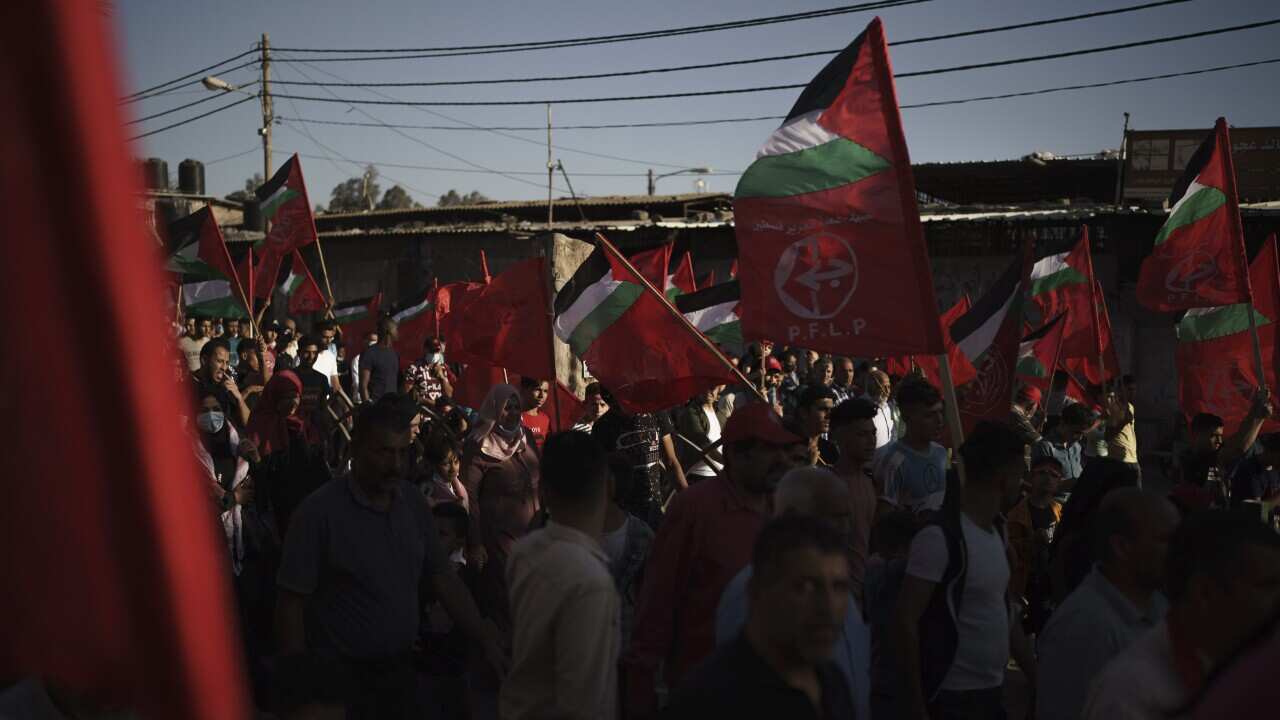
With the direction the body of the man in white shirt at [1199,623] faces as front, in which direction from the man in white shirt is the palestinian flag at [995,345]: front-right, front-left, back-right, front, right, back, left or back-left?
left

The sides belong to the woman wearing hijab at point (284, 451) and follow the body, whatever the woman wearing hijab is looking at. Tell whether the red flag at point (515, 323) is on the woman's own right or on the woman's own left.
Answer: on the woman's own left

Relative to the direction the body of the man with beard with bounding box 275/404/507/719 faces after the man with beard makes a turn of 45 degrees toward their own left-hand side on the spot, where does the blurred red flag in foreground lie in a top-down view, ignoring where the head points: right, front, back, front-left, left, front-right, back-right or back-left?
right

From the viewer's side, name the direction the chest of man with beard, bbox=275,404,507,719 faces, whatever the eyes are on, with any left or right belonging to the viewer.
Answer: facing the viewer and to the right of the viewer

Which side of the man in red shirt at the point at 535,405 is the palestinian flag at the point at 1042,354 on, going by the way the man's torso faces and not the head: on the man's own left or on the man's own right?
on the man's own left

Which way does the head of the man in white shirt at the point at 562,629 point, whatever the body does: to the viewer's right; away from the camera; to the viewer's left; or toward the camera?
away from the camera

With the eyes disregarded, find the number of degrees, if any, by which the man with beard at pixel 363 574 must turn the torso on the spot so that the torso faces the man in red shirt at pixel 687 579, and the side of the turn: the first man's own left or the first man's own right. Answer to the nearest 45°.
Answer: approximately 45° to the first man's own left
